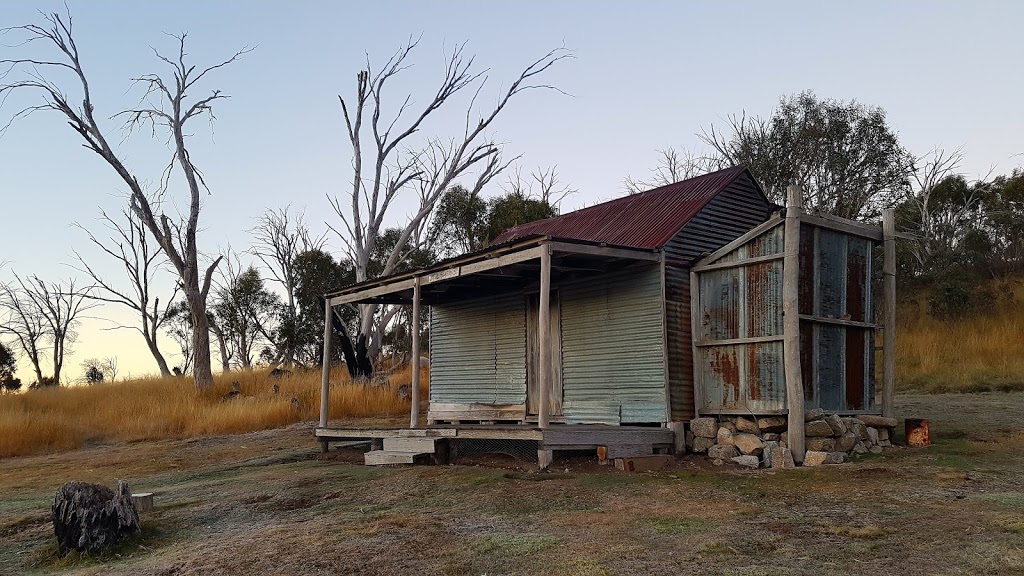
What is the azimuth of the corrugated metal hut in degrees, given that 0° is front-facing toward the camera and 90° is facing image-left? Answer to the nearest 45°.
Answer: approximately 45°

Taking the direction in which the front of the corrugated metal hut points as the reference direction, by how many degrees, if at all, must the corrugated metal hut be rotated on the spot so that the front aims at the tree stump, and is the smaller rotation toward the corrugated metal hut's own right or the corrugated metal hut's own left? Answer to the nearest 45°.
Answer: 0° — it already faces it
